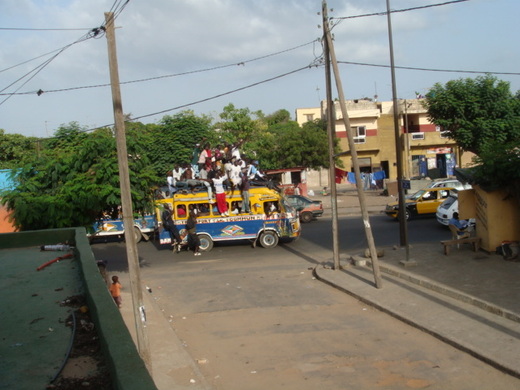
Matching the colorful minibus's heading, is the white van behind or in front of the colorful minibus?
in front

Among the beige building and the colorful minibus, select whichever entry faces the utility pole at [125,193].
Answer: the beige building

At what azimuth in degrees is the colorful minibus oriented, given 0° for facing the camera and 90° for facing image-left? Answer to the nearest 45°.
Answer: approximately 270°

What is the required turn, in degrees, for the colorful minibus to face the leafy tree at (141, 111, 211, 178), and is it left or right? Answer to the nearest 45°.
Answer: approximately 90° to its left

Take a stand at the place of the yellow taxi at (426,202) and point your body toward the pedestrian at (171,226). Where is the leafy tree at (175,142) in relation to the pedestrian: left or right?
right

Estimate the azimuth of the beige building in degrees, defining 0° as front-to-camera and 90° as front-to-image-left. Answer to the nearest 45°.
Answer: approximately 0°

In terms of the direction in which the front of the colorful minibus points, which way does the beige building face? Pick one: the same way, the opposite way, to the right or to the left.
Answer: to the right

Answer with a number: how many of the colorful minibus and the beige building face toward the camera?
1

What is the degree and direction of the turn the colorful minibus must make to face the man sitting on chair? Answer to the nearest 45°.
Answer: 0° — it already faces them
